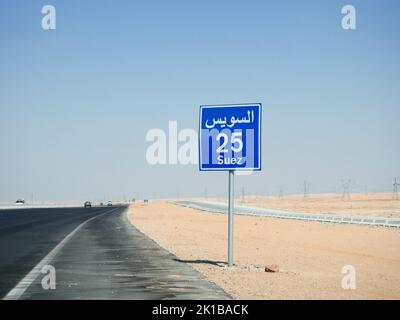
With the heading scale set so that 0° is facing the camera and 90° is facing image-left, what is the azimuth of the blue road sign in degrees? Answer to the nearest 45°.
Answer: approximately 0°
